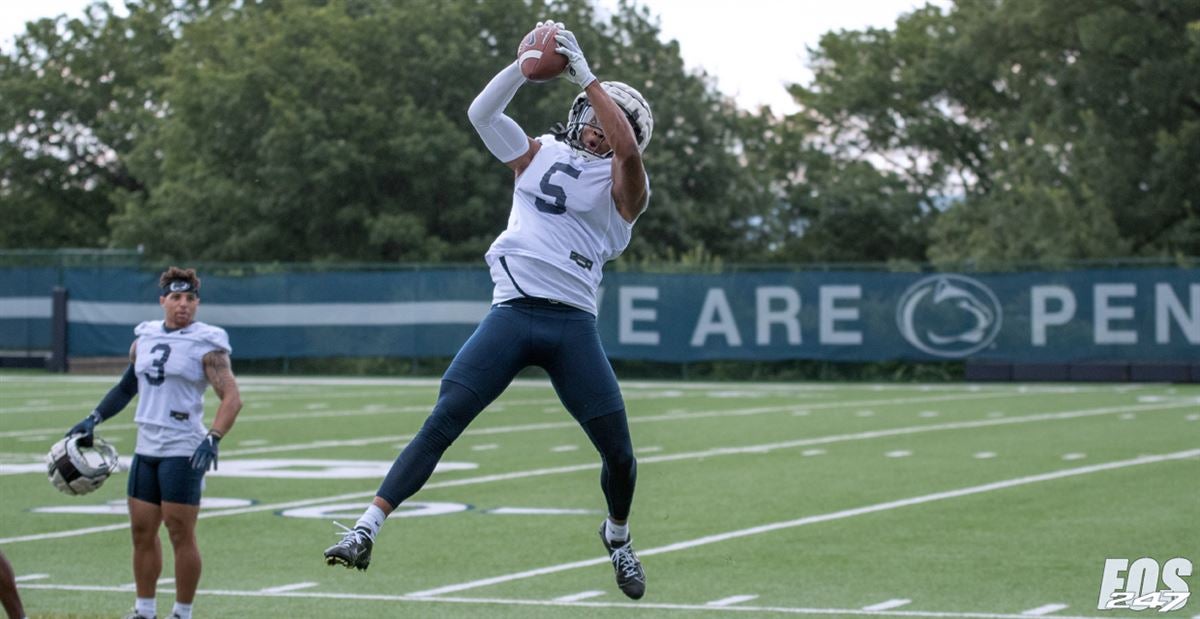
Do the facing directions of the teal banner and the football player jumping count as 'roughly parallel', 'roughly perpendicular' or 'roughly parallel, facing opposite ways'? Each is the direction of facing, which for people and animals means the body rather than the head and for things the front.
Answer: roughly parallel

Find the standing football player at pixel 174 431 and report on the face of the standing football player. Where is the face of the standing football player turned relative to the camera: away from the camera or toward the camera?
toward the camera

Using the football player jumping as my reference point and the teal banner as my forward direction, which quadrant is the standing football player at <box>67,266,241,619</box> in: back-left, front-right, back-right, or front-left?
front-left

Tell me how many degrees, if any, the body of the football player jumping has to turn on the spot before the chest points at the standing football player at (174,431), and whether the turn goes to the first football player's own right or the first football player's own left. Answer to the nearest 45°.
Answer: approximately 135° to the first football player's own right

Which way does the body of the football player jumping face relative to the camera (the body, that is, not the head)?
toward the camera

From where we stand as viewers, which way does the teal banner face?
facing the viewer

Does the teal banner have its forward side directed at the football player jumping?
yes

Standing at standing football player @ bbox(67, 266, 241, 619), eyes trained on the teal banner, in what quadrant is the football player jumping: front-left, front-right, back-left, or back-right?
back-right

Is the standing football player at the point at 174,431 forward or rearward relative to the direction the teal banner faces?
forward

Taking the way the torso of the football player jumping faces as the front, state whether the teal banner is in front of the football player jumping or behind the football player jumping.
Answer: behind

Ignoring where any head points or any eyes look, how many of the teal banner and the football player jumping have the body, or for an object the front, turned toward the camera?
2
